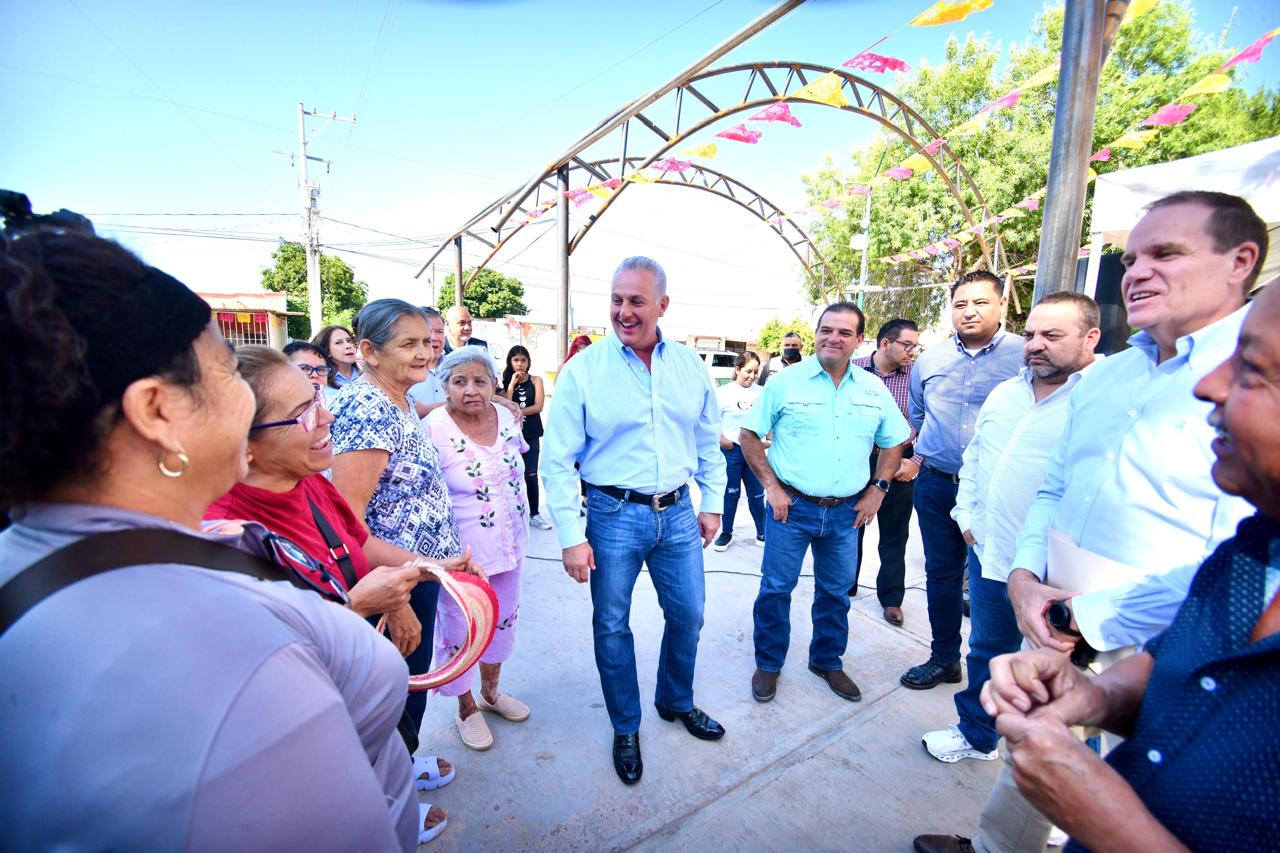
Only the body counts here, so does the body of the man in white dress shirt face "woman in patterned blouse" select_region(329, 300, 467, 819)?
yes

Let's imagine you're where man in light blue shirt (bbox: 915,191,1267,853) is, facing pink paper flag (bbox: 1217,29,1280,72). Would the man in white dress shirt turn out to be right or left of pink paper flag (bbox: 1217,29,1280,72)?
left

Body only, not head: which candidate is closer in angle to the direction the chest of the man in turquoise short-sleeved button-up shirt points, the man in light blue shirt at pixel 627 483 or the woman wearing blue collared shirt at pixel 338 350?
the man in light blue shirt

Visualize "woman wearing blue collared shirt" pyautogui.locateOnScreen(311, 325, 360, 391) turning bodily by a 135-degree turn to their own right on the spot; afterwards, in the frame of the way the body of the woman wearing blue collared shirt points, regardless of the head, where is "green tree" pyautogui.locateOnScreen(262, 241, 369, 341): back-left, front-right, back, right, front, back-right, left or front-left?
right

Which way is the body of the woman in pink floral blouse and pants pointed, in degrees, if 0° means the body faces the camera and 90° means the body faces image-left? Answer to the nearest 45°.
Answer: approximately 315°

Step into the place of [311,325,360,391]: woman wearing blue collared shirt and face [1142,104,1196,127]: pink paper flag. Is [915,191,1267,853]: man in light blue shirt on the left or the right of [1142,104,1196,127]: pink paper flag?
right

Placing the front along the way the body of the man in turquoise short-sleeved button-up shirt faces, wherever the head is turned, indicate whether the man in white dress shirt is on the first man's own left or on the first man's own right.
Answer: on the first man's own left
